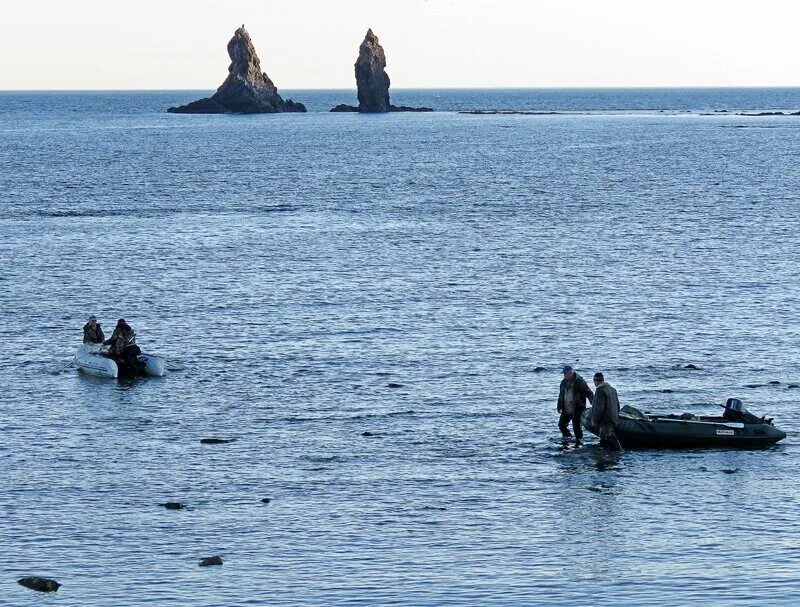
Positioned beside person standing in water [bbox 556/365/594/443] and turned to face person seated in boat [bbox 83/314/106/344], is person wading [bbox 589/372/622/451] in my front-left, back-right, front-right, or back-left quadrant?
back-left

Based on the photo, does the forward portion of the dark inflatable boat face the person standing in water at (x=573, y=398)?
yes

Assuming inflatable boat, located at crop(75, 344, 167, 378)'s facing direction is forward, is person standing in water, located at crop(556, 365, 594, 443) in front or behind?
behind

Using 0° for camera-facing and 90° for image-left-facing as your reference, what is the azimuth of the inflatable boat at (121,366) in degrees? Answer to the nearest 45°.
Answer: approximately 135°

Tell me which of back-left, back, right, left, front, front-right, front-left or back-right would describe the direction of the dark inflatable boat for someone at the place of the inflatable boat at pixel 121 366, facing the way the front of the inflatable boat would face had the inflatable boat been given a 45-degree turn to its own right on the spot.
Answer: back-right

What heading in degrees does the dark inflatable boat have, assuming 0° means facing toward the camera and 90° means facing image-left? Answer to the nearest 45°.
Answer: approximately 90°

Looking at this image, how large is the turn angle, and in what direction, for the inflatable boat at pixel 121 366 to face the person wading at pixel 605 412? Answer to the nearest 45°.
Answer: approximately 180°

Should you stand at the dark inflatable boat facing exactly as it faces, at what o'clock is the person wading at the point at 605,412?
The person wading is roughly at 11 o'clock from the dark inflatable boat.
